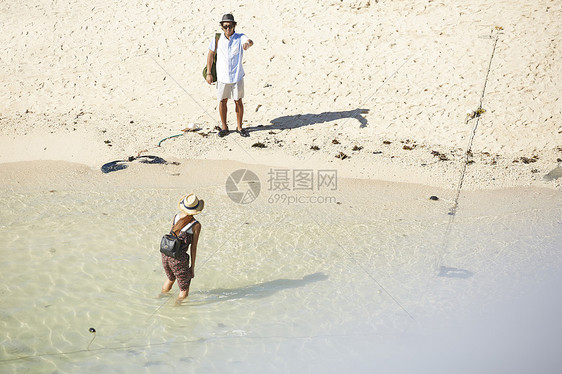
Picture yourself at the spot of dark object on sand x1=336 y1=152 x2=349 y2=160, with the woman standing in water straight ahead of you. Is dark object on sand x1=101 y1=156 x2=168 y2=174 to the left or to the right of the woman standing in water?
right

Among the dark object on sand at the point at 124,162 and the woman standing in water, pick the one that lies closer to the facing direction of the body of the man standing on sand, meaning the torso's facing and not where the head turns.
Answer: the woman standing in water

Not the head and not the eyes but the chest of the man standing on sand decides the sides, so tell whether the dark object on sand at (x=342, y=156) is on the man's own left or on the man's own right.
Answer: on the man's own left

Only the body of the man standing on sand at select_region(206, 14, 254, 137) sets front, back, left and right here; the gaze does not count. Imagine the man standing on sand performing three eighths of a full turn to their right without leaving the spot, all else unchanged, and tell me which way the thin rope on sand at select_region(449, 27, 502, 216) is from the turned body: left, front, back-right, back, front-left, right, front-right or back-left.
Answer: back-right

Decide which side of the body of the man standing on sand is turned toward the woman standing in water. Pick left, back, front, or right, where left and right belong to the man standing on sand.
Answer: front

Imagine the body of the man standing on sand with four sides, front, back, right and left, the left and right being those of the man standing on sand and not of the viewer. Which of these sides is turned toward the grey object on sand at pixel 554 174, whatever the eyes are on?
left

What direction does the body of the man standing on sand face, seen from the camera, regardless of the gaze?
toward the camera

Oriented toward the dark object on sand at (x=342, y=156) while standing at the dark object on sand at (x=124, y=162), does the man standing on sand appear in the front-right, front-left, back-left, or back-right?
front-left

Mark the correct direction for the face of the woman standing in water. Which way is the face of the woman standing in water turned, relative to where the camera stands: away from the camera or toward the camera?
away from the camera

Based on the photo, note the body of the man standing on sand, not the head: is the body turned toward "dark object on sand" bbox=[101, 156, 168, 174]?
no

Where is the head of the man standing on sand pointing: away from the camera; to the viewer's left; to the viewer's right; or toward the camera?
toward the camera
